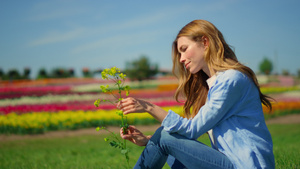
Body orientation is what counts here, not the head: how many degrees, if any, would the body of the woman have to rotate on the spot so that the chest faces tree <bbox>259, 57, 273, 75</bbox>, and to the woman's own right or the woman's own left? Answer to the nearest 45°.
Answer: approximately 90° to the woman's own right

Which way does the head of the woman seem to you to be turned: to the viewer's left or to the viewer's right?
to the viewer's left

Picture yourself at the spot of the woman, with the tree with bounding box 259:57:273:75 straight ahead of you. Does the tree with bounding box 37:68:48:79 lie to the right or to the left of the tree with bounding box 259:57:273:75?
left

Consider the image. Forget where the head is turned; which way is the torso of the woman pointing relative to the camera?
to the viewer's left

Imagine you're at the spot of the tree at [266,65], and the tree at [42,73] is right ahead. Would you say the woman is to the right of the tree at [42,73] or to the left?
left

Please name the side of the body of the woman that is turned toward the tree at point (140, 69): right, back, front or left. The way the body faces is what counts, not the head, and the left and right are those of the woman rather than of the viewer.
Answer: right

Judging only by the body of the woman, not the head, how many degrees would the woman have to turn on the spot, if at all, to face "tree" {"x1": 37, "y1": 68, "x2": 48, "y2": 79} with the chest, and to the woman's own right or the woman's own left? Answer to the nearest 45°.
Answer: approximately 45° to the woman's own right
